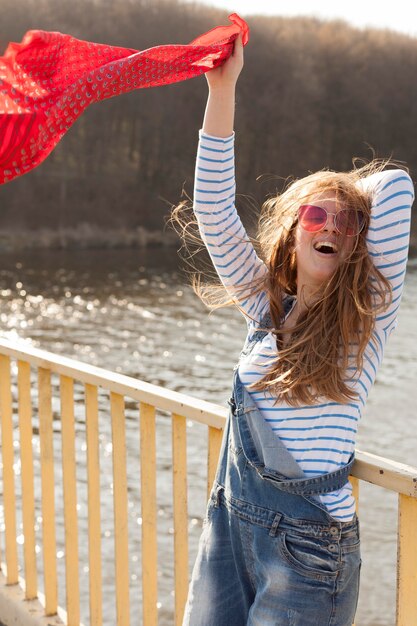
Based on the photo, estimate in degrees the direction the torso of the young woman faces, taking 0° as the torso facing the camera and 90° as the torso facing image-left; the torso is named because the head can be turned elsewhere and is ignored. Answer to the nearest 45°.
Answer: approximately 45°
